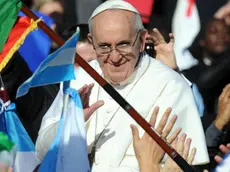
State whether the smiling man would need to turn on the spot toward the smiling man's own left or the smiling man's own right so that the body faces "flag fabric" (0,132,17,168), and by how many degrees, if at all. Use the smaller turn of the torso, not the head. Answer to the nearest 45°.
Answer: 0° — they already face it

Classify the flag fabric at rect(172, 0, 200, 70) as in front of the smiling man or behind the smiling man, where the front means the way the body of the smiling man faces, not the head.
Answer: behind

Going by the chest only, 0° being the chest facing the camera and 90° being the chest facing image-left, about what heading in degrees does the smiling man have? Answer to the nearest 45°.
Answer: approximately 45°

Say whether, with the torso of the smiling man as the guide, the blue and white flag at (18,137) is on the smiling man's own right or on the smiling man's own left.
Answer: on the smiling man's own right
